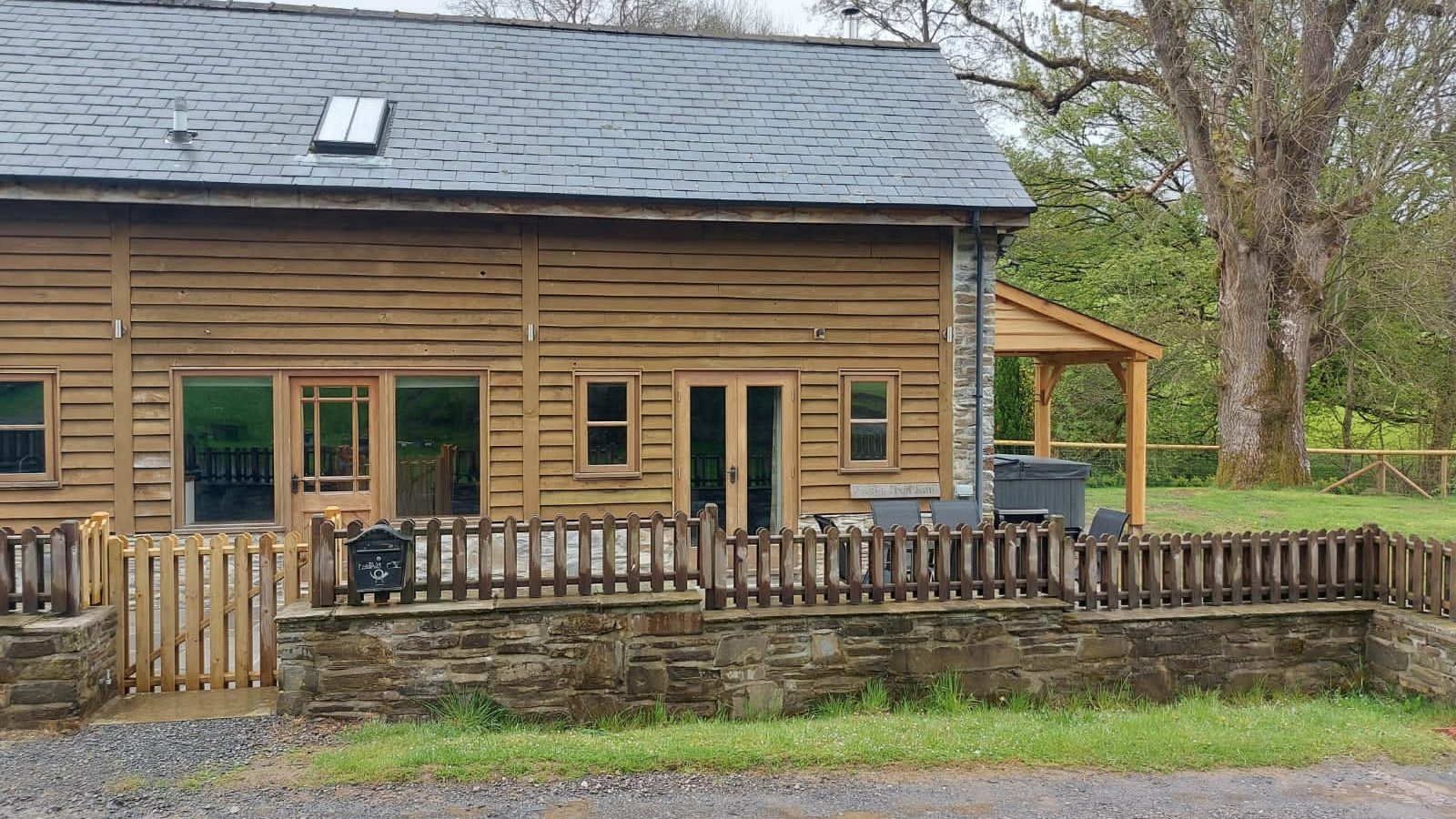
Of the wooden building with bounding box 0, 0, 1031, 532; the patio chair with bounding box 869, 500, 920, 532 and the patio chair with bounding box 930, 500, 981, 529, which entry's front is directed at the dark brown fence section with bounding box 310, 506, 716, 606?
the wooden building

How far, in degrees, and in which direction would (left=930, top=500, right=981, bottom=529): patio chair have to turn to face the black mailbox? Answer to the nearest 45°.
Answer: approximately 135° to its left

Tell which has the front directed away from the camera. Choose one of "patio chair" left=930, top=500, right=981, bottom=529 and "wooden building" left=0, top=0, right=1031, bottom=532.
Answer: the patio chair

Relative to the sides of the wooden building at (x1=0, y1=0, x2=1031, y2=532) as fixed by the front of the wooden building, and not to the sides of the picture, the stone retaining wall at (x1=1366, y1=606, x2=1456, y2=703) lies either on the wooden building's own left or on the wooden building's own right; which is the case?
on the wooden building's own left

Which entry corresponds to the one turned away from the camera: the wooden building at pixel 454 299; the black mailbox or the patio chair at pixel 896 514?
the patio chair

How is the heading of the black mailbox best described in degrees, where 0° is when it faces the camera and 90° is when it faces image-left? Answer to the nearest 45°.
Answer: approximately 0°

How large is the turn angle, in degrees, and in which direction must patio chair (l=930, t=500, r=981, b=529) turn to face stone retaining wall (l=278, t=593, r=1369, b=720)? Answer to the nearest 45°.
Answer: approximately 180°
